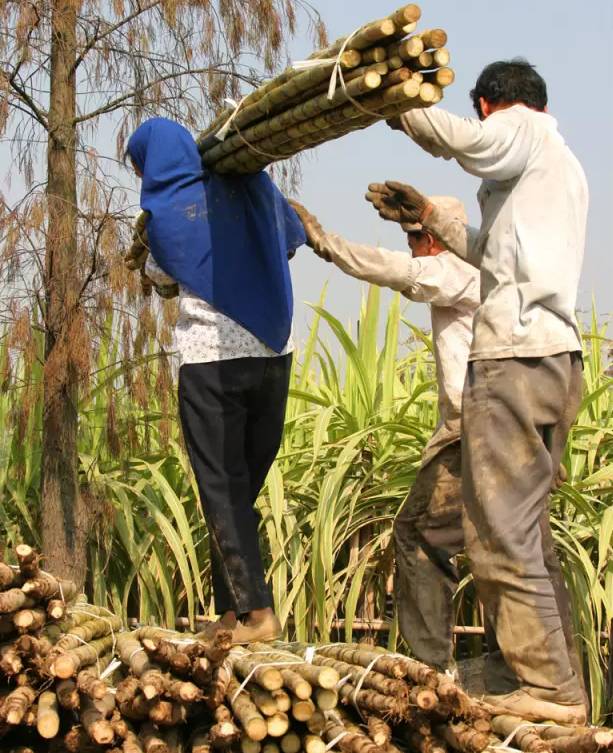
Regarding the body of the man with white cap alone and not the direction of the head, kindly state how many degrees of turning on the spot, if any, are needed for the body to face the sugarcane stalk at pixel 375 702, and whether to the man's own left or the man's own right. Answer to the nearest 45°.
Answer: approximately 90° to the man's own left

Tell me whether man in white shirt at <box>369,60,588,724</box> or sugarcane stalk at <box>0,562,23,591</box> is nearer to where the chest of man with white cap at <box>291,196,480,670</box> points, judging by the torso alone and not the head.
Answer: the sugarcane stalk

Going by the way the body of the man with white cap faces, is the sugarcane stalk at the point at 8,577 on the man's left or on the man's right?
on the man's left

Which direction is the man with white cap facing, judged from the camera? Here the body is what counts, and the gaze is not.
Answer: to the viewer's left

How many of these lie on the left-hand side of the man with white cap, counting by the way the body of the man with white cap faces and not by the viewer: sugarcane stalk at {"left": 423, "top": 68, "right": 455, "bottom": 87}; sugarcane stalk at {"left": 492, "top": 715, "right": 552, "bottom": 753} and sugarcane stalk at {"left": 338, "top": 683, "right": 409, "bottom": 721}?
3

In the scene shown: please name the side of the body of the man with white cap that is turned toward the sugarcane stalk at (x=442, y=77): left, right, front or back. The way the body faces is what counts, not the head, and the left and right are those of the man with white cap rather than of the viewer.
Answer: left

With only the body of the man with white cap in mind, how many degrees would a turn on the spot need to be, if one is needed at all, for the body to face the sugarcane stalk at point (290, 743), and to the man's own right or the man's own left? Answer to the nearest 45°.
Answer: approximately 90° to the man's own left

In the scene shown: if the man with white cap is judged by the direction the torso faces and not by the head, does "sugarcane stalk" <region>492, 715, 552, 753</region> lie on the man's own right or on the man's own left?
on the man's own left
